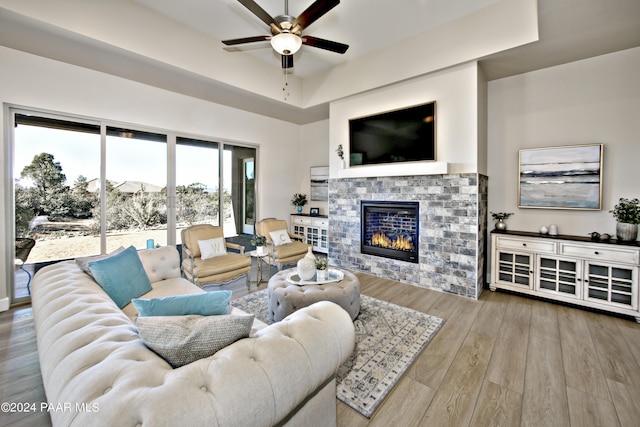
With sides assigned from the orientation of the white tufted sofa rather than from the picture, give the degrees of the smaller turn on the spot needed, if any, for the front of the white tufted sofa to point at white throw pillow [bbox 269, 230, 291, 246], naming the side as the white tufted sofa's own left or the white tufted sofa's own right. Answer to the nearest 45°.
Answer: approximately 45° to the white tufted sofa's own left

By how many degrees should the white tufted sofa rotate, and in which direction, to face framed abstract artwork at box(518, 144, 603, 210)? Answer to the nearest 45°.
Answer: approximately 45° to its right

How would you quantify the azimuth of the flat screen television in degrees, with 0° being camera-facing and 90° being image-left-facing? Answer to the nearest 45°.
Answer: approximately 45°

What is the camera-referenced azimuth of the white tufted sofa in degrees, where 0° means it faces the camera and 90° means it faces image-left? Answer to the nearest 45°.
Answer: approximately 225°

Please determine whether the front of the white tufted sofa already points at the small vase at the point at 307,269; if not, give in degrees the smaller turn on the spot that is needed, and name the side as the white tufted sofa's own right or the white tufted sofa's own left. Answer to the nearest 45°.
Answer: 0° — it already faces it

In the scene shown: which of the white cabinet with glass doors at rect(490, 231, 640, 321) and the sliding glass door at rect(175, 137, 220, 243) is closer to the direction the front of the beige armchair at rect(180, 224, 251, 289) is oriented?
the white cabinet with glass doors

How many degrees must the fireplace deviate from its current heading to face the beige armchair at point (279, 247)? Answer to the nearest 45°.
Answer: approximately 45° to its right
